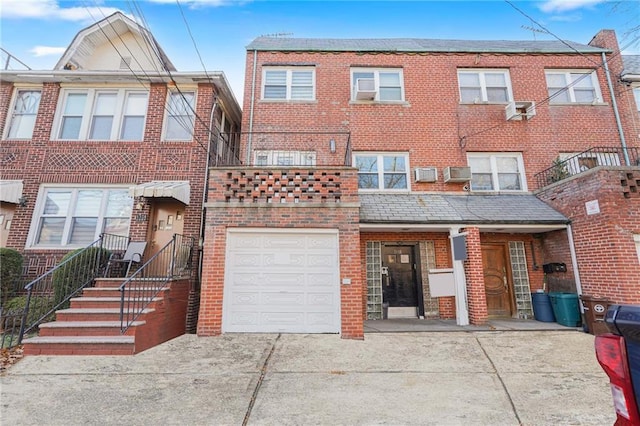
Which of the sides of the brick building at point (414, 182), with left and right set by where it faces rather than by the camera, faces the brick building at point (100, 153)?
right

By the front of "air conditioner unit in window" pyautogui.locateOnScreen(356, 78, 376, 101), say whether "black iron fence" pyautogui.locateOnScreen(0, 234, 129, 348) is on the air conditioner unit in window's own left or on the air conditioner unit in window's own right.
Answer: on the air conditioner unit in window's own right

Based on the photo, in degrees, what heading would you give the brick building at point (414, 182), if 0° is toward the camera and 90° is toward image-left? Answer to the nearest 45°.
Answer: approximately 0°

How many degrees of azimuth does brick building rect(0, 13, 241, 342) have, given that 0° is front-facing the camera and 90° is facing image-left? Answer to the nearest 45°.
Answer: approximately 0°

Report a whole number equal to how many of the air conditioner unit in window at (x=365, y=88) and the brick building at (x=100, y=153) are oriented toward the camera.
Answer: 2

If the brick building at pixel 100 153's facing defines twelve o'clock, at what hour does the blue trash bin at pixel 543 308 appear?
The blue trash bin is roughly at 10 o'clock from the brick building.

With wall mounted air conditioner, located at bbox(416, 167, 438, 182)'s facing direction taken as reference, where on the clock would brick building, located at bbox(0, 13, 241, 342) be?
The brick building is roughly at 2 o'clock from the wall mounted air conditioner.
